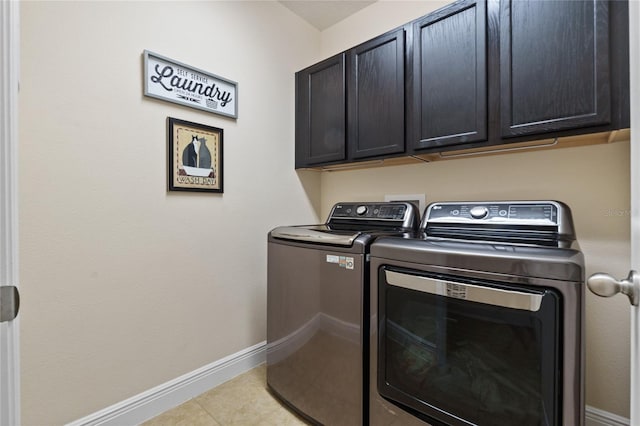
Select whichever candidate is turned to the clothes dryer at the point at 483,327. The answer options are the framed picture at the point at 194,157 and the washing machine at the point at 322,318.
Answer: the framed picture

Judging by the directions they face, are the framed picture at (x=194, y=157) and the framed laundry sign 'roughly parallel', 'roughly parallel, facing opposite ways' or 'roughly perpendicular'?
roughly parallel

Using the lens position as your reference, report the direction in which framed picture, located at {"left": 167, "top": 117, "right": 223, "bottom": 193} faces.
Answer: facing the viewer and to the right of the viewer

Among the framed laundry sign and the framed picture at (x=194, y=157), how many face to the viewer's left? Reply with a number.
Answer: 0

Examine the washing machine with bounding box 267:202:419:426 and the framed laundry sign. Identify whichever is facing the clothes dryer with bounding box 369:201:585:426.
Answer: the framed laundry sign

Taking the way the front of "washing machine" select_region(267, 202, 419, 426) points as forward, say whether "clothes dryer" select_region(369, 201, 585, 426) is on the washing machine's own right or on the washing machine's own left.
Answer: on the washing machine's own left

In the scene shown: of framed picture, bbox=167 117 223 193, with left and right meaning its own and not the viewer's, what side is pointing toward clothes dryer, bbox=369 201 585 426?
front

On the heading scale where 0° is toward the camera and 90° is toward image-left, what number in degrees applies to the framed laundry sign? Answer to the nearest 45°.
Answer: approximately 315°

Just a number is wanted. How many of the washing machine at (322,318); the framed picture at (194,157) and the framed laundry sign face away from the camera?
0

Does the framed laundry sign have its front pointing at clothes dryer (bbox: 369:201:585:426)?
yes

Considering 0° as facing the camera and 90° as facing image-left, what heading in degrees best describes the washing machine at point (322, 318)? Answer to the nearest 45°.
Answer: approximately 45°
